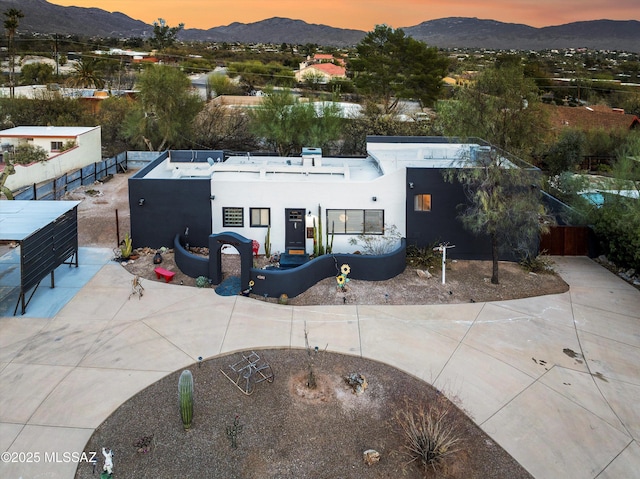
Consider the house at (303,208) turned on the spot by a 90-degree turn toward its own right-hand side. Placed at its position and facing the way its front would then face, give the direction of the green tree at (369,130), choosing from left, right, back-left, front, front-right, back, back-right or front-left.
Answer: right

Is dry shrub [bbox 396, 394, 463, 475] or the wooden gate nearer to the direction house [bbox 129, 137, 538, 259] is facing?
the dry shrub

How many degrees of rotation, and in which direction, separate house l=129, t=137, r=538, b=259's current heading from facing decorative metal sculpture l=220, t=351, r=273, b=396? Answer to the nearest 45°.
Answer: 0° — it already faces it

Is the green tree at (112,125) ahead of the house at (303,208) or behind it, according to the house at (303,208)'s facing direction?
behind

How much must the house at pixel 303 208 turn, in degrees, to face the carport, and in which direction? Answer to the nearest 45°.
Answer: approximately 45° to its right

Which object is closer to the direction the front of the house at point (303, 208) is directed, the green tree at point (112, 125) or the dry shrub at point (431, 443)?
the dry shrub

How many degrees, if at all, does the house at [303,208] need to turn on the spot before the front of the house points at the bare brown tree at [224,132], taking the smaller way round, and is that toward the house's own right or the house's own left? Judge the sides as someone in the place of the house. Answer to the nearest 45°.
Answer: approximately 180°

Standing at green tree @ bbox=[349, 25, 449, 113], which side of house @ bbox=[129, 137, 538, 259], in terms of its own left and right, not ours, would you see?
back

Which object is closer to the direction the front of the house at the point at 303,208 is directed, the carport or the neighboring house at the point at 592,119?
the carport

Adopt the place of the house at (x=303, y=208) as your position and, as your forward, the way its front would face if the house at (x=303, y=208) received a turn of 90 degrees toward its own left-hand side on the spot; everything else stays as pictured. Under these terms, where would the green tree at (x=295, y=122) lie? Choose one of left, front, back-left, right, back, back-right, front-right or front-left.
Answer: left

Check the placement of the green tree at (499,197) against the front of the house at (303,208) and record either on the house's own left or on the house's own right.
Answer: on the house's own left

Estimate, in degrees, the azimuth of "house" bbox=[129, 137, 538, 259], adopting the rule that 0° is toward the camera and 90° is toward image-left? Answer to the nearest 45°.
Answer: approximately 0°
